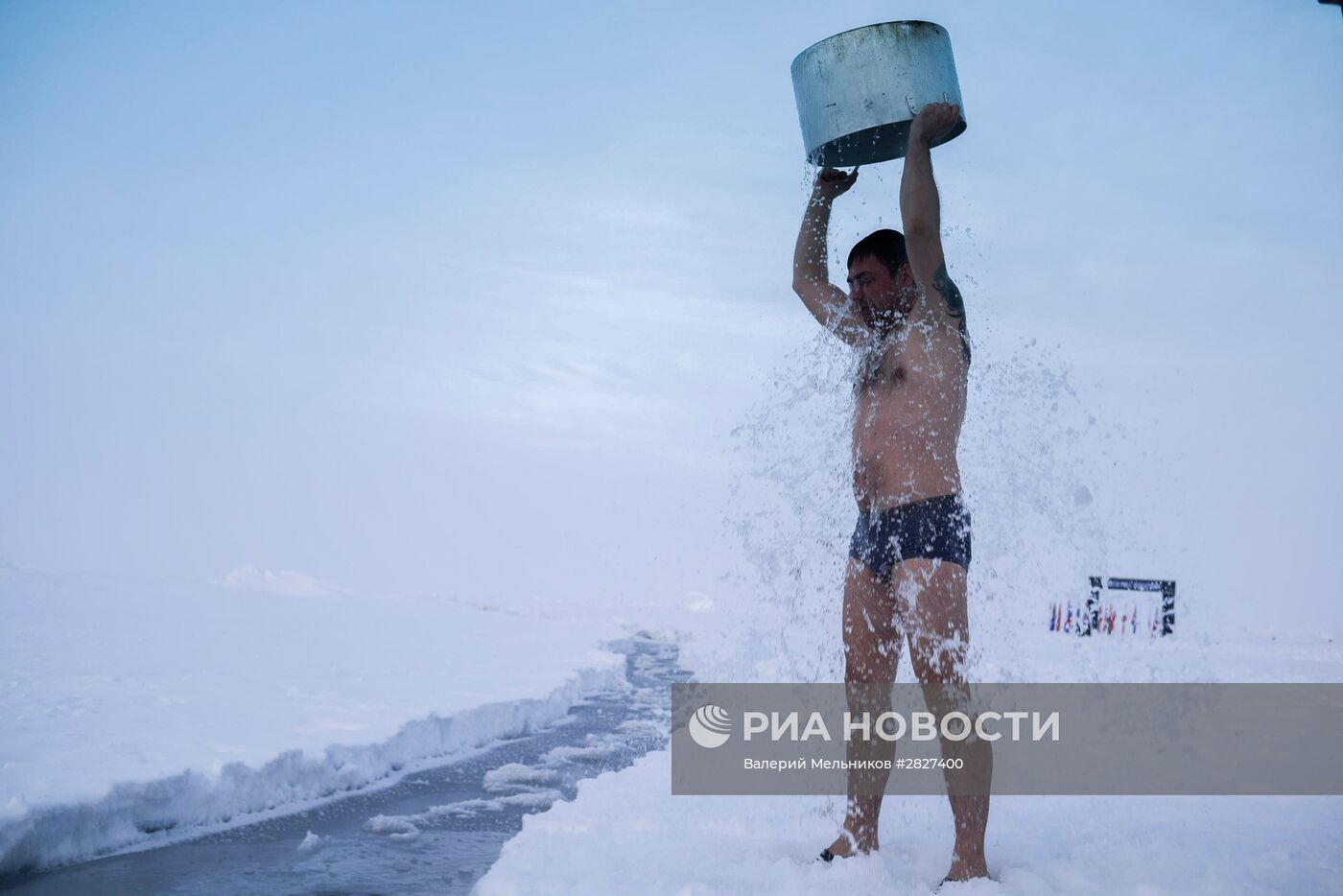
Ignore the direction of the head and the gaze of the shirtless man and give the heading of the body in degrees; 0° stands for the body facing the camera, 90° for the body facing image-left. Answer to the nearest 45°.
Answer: approximately 45°
